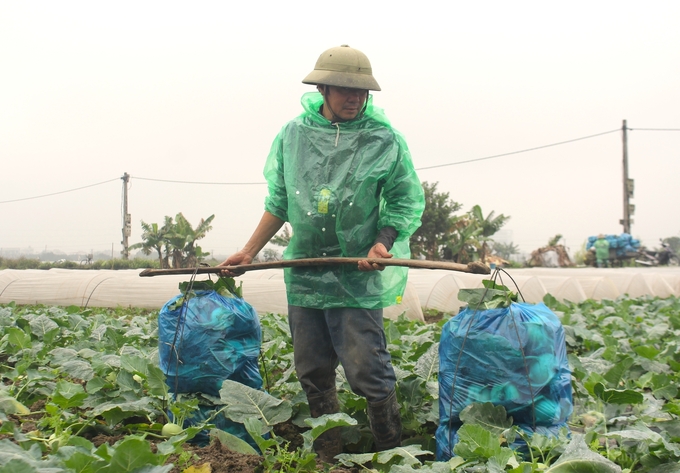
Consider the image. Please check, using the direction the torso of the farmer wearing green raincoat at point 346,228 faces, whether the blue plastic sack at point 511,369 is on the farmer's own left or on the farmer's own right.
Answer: on the farmer's own left

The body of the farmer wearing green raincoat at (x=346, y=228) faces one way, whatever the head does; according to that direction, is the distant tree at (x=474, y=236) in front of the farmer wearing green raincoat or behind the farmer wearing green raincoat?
behind

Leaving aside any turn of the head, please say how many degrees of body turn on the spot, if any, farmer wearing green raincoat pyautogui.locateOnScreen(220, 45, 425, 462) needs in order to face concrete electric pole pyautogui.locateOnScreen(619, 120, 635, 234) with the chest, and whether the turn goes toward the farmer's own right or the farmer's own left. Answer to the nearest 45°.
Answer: approximately 135° to the farmer's own left

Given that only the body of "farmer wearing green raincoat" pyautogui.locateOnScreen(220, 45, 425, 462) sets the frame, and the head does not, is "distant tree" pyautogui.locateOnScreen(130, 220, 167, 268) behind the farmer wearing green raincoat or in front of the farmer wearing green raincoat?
behind

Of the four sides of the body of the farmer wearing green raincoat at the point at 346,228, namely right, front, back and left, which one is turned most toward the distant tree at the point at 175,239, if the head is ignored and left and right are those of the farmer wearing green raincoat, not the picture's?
back

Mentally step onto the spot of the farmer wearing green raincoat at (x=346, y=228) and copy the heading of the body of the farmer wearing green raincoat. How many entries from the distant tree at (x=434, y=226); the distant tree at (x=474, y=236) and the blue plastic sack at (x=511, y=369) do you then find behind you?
2

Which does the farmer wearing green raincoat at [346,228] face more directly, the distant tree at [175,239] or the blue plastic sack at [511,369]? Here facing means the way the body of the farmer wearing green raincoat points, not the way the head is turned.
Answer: the blue plastic sack

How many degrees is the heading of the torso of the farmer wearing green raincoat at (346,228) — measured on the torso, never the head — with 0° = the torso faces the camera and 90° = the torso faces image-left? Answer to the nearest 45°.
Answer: approximately 0°

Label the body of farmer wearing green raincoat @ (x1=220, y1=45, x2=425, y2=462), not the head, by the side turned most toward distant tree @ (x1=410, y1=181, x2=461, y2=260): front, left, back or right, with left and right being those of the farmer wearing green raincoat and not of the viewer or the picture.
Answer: back
